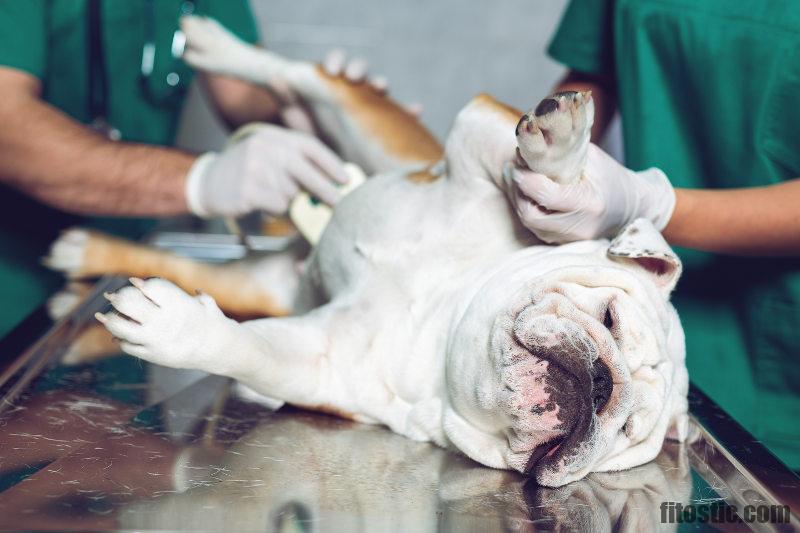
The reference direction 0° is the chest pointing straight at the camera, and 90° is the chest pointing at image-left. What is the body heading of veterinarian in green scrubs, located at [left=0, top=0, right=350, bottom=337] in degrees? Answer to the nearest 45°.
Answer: approximately 315°

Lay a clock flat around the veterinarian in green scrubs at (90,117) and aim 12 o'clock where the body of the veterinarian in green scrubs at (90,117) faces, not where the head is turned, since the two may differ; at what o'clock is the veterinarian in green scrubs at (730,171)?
the veterinarian in green scrubs at (730,171) is roughly at 12 o'clock from the veterinarian in green scrubs at (90,117).

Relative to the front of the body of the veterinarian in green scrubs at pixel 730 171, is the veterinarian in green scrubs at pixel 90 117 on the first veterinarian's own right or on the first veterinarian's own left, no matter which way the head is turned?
on the first veterinarian's own right

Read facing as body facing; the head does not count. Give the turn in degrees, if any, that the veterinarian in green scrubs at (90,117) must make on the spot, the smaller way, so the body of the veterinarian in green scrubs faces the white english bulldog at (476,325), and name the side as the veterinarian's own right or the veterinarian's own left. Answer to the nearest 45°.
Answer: approximately 45° to the veterinarian's own right

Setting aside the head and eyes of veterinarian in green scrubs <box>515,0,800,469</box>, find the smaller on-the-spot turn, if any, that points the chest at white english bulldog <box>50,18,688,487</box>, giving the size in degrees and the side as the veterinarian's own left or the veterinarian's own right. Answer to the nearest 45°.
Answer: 0° — they already face it

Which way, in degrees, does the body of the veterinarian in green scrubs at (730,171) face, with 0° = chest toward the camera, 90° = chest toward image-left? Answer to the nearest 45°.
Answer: approximately 45°
